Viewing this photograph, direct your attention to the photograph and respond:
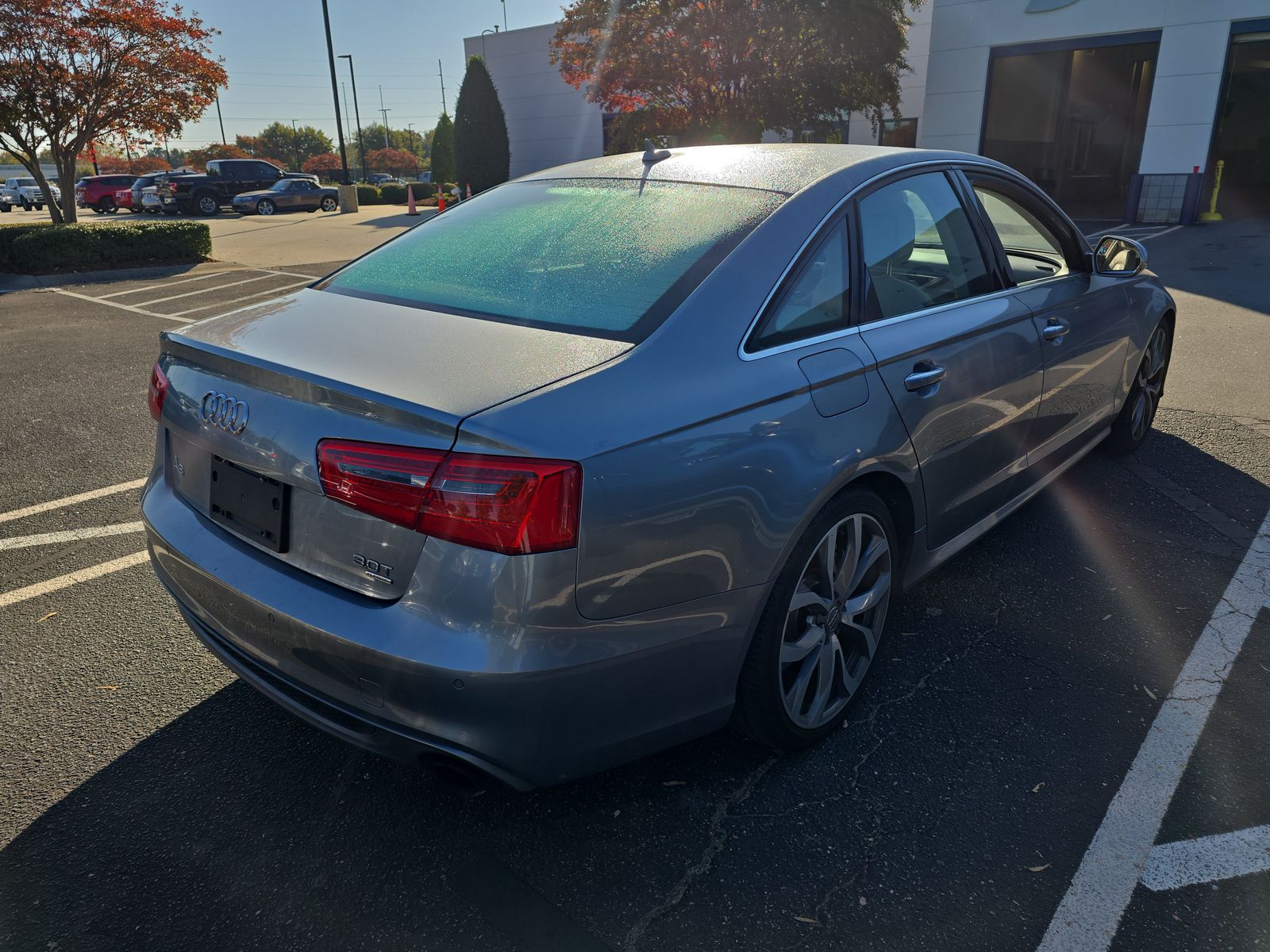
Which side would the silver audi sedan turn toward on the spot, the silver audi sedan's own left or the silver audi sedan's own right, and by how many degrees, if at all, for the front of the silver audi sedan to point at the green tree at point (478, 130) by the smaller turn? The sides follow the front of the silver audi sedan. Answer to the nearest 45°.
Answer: approximately 45° to the silver audi sedan's own left

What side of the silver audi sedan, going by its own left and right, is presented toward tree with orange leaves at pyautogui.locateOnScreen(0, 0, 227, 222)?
left

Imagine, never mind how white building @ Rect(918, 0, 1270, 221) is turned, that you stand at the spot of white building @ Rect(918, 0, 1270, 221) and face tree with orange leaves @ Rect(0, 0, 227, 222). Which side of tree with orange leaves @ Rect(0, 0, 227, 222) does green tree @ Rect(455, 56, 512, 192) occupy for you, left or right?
right

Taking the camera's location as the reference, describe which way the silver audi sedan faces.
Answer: facing away from the viewer and to the right of the viewer

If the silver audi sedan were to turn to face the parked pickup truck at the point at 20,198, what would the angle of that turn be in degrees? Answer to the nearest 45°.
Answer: approximately 90° to its left

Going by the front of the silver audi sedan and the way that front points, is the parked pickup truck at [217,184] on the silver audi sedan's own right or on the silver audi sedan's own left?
on the silver audi sedan's own left

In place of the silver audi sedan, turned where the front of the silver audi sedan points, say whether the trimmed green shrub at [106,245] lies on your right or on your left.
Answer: on your left

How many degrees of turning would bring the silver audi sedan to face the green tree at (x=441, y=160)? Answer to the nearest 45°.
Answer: approximately 45° to its left
